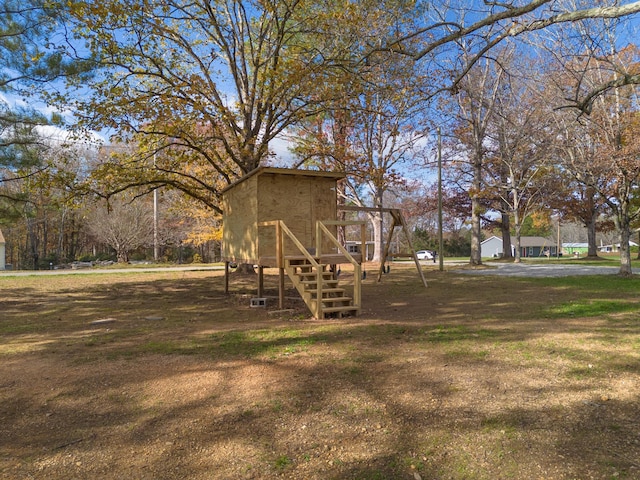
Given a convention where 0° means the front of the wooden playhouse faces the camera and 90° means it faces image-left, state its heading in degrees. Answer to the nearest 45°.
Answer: approximately 315°
